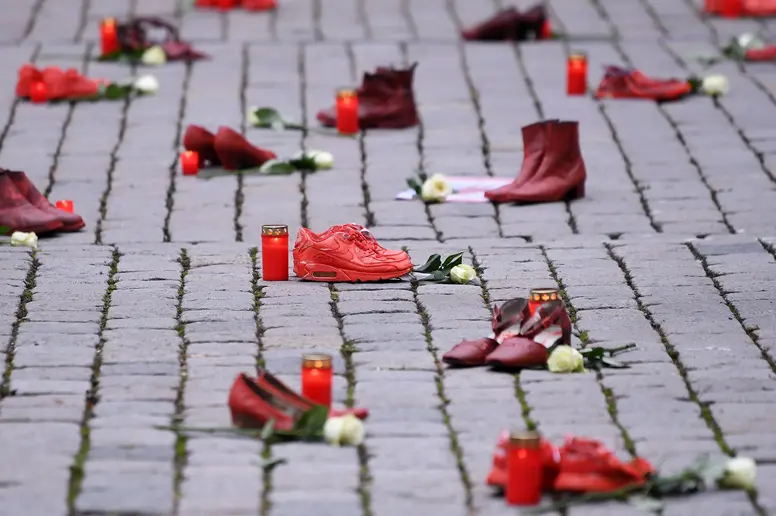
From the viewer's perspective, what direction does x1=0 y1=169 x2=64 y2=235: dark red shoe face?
to the viewer's right

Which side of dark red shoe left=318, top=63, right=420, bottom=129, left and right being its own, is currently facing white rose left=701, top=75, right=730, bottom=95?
back

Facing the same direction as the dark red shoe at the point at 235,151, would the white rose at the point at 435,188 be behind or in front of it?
in front

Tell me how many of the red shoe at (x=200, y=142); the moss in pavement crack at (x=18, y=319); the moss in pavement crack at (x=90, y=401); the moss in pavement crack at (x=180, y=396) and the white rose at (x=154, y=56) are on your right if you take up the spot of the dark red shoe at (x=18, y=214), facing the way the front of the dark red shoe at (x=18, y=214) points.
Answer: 3

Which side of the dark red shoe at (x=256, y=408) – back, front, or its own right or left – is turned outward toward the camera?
right

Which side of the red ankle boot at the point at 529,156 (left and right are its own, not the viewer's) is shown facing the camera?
left

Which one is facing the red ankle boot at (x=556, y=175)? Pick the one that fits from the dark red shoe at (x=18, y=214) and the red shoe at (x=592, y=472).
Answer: the dark red shoe

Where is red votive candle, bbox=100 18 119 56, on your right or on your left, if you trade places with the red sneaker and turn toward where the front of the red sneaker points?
on your left

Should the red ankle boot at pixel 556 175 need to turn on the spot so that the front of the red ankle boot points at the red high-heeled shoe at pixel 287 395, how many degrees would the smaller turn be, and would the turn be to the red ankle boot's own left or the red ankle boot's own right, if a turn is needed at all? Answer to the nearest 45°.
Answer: approximately 90° to the red ankle boot's own left

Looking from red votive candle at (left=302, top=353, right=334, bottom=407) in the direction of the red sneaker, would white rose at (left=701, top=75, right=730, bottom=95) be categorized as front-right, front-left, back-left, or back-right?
front-right

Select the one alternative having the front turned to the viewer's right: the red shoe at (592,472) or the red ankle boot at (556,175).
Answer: the red shoe

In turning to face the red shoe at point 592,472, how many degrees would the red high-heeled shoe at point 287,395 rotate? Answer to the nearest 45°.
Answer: approximately 45° to its right

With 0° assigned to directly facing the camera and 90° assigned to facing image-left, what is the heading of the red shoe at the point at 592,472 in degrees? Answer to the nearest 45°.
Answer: approximately 270°
